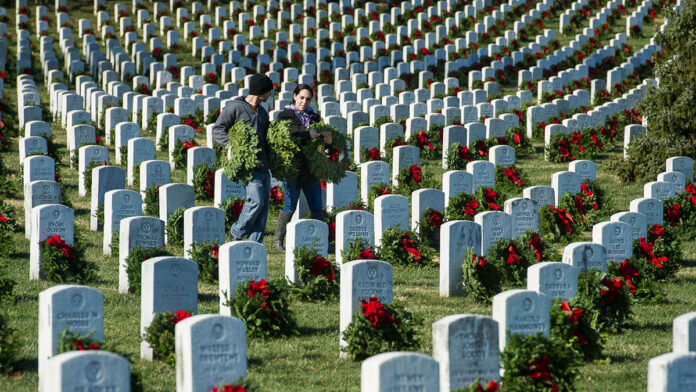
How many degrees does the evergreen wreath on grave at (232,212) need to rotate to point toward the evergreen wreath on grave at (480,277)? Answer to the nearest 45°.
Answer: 0° — it already faces it

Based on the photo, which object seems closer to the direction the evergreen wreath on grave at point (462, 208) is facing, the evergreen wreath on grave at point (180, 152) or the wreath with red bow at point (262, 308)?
the wreath with red bow

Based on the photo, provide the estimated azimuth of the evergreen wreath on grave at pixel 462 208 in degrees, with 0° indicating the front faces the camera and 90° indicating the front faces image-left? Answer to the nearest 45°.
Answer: approximately 315°

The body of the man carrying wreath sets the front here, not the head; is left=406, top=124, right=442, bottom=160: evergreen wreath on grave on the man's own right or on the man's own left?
on the man's own left

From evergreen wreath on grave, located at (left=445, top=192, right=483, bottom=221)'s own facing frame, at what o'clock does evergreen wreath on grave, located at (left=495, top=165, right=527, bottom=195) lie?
evergreen wreath on grave, located at (left=495, top=165, right=527, bottom=195) is roughly at 8 o'clock from evergreen wreath on grave, located at (left=445, top=192, right=483, bottom=221).

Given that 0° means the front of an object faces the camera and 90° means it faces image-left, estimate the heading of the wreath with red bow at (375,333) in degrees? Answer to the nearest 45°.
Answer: approximately 315°

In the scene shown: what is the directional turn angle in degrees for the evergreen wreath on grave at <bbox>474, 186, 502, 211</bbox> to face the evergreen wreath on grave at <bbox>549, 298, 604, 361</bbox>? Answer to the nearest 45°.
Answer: approximately 45° to its right

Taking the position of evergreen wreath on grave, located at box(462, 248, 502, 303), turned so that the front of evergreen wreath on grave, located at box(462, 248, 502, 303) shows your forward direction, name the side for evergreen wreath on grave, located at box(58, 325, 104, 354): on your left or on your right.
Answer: on your right

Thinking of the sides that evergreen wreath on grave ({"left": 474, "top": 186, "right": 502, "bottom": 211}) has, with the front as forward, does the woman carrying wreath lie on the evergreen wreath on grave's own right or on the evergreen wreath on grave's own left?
on the evergreen wreath on grave's own right
